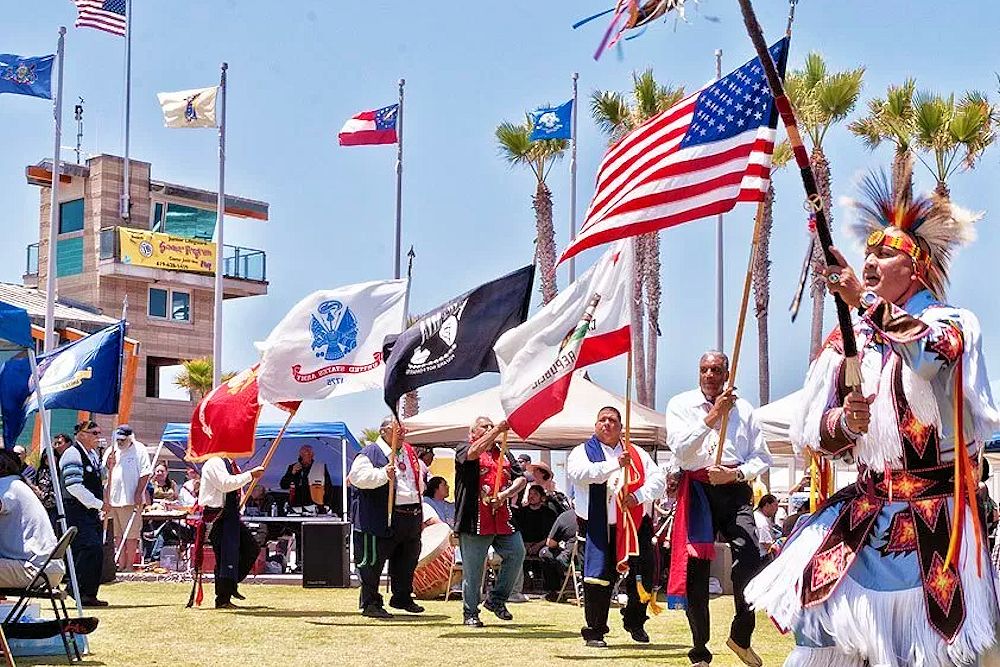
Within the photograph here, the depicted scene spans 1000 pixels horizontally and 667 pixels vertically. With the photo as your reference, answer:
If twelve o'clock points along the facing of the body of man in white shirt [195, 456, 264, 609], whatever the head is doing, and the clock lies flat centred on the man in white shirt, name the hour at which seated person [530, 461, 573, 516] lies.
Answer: The seated person is roughly at 11 o'clock from the man in white shirt.

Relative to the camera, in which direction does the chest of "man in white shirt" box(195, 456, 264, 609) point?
to the viewer's right

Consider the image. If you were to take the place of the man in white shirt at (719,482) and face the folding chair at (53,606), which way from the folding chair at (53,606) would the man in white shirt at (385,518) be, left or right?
right

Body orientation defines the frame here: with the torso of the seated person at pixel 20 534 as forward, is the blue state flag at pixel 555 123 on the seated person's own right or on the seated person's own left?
on the seated person's own right

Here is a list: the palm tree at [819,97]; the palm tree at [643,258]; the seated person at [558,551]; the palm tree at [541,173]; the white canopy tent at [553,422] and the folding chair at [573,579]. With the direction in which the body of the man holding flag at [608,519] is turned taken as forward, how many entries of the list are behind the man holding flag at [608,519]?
6

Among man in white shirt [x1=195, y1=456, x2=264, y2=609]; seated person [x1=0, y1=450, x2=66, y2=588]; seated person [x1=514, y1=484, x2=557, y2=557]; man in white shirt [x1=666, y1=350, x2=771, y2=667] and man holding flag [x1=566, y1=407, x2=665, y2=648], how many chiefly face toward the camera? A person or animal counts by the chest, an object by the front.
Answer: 3

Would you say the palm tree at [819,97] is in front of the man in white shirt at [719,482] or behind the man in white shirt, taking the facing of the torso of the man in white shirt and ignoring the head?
behind

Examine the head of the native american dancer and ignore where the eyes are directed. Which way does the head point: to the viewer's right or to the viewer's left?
to the viewer's left

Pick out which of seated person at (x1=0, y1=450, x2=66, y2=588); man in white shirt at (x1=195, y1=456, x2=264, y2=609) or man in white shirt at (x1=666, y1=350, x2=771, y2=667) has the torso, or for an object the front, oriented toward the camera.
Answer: man in white shirt at (x1=666, y1=350, x2=771, y2=667)

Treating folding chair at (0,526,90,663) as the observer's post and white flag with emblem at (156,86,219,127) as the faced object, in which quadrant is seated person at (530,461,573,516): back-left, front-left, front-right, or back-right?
front-right

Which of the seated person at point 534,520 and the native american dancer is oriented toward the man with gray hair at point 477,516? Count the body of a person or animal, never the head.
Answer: the seated person

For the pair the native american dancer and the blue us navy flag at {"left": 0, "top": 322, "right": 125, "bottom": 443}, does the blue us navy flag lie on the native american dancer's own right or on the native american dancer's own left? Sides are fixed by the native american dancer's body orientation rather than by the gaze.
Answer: on the native american dancer's own right

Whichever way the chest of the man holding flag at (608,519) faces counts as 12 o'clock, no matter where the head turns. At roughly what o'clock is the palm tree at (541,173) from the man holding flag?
The palm tree is roughly at 6 o'clock from the man holding flag.

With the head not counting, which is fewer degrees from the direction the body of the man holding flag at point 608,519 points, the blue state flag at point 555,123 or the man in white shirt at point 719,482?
the man in white shirt

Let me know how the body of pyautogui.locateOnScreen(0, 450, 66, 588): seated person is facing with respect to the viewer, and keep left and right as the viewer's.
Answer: facing to the left of the viewer

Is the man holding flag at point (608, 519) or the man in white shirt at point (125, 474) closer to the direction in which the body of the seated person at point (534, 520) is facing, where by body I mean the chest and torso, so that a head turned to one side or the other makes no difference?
the man holding flag

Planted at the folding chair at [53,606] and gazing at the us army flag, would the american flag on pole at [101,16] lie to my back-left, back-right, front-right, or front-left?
front-left

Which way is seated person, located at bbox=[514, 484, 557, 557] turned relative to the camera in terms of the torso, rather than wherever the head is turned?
toward the camera
